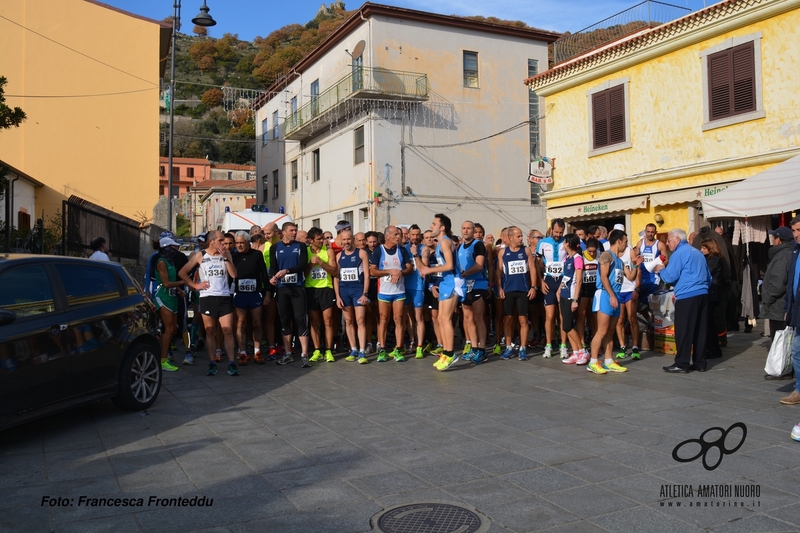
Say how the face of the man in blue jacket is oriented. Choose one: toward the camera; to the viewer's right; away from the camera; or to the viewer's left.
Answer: to the viewer's left

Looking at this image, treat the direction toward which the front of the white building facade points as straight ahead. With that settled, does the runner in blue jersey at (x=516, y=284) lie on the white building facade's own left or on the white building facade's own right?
on the white building facade's own left

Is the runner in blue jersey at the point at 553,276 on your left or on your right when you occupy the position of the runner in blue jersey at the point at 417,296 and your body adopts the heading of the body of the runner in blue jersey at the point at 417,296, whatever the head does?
on your left

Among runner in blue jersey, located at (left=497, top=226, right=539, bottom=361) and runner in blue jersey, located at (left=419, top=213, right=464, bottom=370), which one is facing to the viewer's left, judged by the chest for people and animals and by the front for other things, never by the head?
runner in blue jersey, located at (left=419, top=213, right=464, bottom=370)

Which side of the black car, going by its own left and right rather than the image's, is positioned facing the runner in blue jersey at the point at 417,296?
back

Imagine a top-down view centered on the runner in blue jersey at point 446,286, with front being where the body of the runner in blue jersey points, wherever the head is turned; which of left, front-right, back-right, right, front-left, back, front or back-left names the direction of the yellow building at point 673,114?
back-right

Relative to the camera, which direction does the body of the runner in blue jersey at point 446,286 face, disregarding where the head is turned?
to the viewer's left

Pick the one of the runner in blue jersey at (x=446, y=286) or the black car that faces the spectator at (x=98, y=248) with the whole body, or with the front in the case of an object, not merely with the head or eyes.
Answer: the runner in blue jersey

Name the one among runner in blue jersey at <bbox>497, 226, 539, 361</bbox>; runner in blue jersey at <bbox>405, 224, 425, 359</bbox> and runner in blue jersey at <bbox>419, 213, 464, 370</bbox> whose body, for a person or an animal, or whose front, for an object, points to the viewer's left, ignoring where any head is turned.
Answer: runner in blue jersey at <bbox>419, 213, 464, 370</bbox>

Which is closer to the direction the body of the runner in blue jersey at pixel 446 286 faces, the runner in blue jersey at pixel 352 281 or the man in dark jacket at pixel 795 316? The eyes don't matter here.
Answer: the runner in blue jersey

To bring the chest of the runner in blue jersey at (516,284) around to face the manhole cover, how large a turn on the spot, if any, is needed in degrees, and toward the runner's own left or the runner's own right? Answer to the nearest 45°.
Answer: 0° — they already face it

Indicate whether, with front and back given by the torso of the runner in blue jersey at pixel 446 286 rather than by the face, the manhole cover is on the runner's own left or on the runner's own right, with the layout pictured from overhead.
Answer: on the runner's own left

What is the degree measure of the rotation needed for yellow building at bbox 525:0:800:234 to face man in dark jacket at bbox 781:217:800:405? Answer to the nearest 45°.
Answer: approximately 45° to its left
